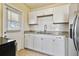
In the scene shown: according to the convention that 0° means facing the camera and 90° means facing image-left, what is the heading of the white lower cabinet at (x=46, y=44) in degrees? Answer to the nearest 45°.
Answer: approximately 45°

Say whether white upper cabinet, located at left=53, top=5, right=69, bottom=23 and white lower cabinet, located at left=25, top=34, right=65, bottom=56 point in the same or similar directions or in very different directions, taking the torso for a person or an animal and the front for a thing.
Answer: same or similar directions

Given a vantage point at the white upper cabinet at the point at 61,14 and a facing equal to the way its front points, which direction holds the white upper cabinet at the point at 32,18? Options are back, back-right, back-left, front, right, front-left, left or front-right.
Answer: right

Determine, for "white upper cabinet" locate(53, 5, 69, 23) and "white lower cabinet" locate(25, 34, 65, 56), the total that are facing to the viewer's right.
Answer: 0

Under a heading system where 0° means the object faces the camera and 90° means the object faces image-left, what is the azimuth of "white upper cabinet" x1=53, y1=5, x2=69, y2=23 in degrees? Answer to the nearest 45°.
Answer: approximately 45°
